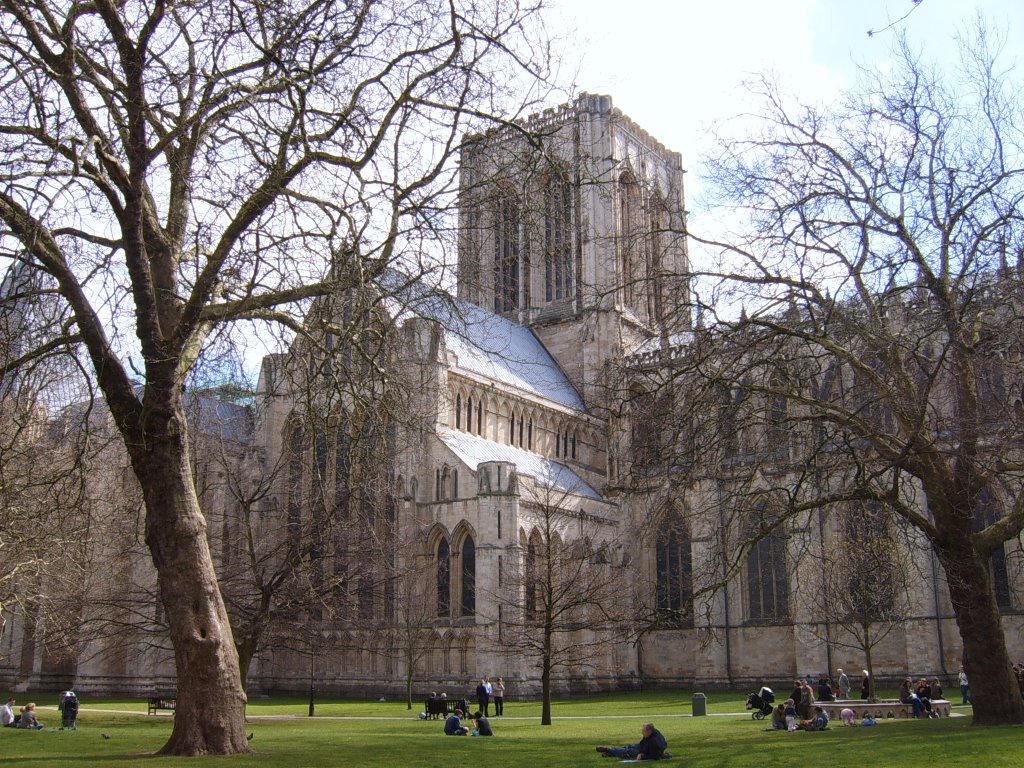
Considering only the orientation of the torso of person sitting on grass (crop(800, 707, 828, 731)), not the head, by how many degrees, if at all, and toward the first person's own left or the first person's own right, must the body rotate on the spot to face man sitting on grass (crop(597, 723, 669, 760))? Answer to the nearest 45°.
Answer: approximately 90° to the first person's own left

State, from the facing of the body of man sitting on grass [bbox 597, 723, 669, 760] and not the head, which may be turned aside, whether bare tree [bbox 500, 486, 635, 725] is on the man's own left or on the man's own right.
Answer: on the man's own right

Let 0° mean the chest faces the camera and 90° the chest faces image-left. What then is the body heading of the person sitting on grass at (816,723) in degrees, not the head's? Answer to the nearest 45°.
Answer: approximately 90°

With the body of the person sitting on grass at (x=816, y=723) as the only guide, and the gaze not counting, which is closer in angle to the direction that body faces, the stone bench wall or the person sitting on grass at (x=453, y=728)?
the person sitting on grass

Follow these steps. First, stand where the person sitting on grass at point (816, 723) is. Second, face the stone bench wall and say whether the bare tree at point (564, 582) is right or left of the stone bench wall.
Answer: left
